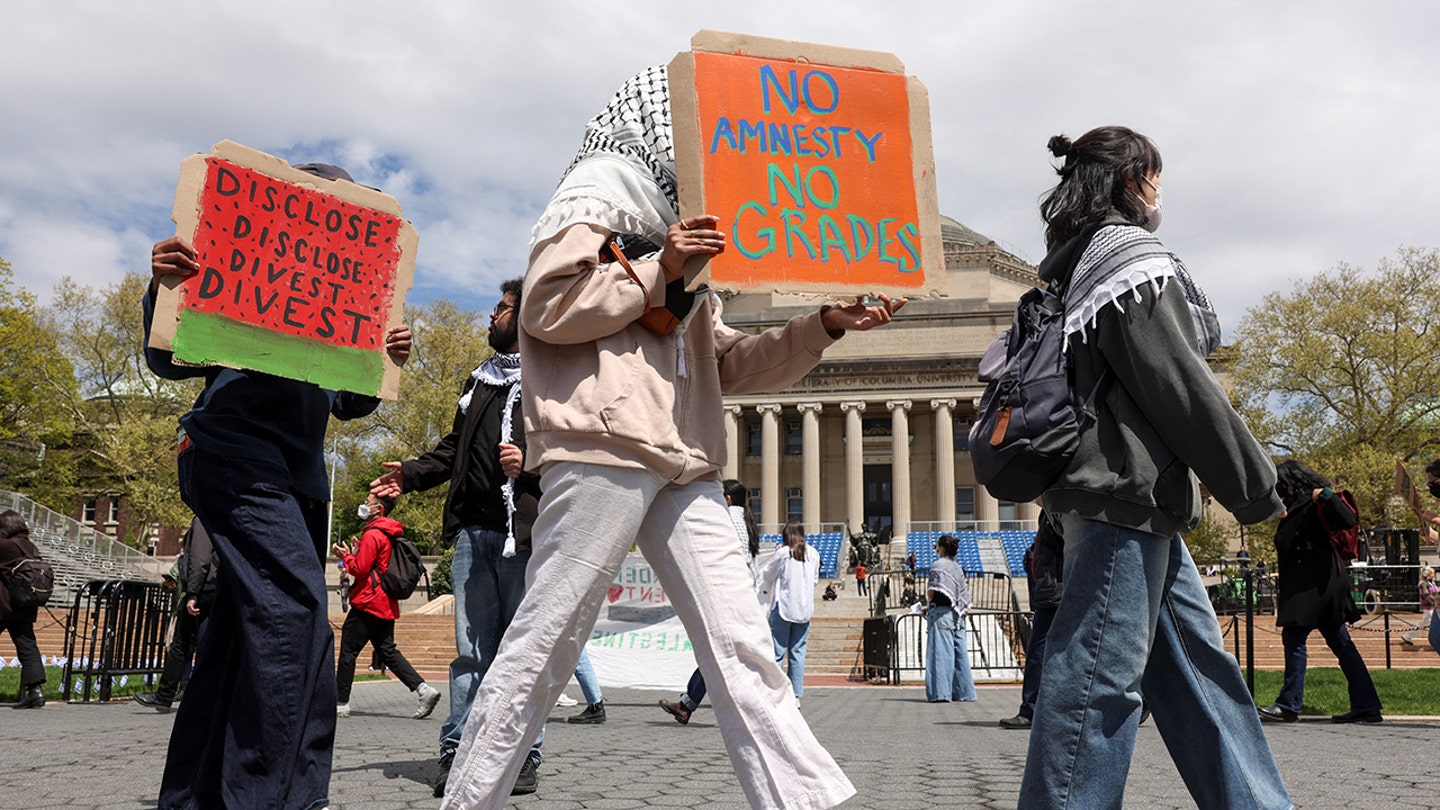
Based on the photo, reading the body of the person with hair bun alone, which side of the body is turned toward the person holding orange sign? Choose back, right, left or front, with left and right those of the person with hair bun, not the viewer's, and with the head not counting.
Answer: back

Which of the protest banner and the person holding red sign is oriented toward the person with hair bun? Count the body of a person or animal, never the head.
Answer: the person holding red sign

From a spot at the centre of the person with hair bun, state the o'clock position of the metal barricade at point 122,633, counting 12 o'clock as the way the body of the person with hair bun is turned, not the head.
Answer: The metal barricade is roughly at 7 o'clock from the person with hair bun.

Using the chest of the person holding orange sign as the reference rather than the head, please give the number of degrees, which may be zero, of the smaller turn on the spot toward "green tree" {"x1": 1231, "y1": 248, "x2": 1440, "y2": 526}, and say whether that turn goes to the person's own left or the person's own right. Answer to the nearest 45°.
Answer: approximately 90° to the person's own left

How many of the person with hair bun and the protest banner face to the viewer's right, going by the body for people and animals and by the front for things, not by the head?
1

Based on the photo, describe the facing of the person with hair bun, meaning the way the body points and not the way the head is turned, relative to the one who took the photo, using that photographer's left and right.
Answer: facing to the right of the viewer

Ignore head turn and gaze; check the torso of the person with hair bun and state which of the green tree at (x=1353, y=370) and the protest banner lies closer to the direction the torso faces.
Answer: the green tree

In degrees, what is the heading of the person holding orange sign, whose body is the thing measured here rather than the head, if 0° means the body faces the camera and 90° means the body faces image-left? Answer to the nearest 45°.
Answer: approximately 315°

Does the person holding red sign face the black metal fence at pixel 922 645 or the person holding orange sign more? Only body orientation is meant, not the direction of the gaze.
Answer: the person holding orange sign

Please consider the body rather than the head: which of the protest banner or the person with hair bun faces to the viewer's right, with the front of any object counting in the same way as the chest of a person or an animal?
the person with hair bun

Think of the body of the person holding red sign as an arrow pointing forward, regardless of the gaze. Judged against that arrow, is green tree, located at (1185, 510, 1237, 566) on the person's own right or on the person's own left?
on the person's own left
